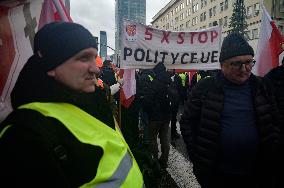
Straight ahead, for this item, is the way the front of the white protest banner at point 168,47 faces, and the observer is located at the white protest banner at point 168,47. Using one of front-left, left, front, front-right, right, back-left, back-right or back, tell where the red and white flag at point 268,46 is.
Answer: front-left

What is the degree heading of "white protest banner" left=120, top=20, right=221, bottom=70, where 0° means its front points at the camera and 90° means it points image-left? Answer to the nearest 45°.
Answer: approximately 0°

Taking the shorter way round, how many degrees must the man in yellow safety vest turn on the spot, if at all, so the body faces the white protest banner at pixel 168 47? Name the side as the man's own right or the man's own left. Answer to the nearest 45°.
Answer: approximately 90° to the man's own left

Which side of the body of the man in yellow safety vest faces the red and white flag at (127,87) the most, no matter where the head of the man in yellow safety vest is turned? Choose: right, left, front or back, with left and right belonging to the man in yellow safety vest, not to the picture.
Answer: left

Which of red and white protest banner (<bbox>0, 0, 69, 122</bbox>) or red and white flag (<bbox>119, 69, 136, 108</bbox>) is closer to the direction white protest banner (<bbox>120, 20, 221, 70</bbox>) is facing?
the red and white protest banner

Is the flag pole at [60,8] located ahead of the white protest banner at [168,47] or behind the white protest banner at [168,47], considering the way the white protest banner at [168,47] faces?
ahead

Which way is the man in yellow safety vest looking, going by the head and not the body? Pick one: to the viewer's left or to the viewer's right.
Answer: to the viewer's right

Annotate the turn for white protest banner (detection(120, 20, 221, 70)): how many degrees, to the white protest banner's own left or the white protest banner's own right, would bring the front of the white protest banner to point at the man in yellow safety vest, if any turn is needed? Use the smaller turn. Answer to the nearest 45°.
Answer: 0° — it already faces them

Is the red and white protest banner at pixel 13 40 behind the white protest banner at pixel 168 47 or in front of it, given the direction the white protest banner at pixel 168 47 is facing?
in front
